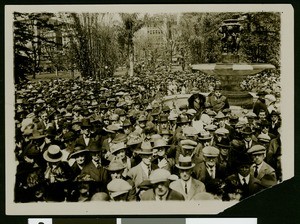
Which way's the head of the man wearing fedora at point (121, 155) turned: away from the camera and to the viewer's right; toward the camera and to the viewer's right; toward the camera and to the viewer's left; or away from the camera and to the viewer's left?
toward the camera and to the viewer's left

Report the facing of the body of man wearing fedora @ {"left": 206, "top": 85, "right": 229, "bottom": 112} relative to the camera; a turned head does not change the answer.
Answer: toward the camera
